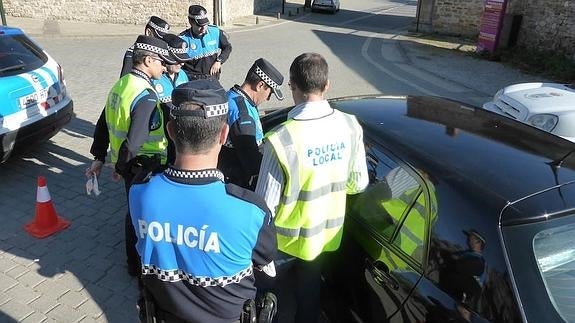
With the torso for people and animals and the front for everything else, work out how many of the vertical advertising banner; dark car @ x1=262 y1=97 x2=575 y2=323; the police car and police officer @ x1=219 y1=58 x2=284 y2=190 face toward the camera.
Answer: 1

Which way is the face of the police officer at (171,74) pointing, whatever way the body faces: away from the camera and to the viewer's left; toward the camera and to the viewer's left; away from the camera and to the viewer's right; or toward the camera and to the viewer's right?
toward the camera and to the viewer's right

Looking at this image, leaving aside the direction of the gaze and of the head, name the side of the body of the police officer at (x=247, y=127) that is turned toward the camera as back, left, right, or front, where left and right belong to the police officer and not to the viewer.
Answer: right

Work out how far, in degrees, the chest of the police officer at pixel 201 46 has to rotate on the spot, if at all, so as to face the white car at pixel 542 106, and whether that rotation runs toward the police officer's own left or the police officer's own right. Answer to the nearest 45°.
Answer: approximately 90° to the police officer's own left

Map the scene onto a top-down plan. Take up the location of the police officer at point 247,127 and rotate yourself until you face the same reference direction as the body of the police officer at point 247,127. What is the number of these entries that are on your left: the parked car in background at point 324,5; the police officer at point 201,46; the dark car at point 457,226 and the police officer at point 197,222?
2

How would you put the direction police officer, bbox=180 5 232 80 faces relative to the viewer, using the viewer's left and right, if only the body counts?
facing the viewer

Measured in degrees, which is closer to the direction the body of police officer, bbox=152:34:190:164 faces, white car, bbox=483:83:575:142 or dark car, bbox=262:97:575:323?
the dark car

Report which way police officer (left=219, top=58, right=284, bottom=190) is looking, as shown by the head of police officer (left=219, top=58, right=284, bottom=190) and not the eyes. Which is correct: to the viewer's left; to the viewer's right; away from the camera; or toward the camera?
to the viewer's right
